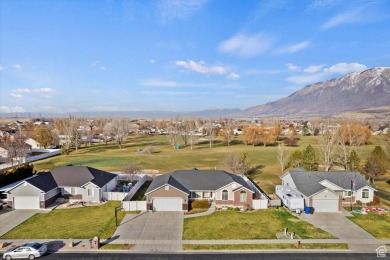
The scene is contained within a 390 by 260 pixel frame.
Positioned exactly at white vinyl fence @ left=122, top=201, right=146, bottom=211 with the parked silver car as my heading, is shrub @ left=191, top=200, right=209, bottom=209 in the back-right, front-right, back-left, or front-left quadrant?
back-left

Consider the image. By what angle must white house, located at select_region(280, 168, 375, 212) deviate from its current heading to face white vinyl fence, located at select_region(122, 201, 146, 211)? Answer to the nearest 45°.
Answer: approximately 45° to its right

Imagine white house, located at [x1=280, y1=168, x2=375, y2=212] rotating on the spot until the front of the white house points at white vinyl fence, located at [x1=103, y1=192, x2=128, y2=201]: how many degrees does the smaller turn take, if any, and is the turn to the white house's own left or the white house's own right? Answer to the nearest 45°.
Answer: approximately 45° to the white house's own right

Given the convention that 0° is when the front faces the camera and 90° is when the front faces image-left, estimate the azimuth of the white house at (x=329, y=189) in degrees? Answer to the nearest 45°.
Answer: approximately 0°
